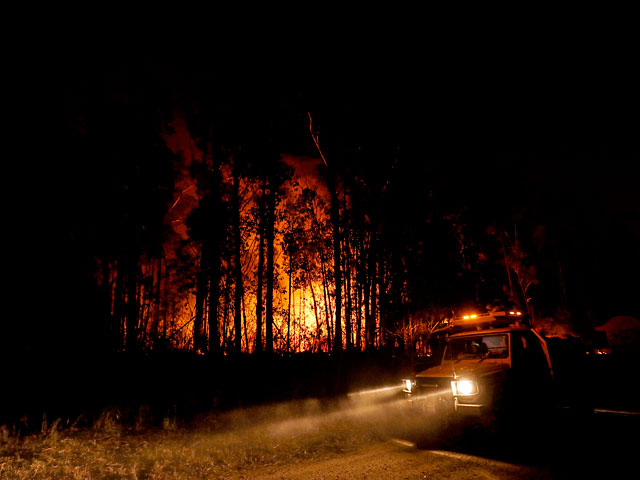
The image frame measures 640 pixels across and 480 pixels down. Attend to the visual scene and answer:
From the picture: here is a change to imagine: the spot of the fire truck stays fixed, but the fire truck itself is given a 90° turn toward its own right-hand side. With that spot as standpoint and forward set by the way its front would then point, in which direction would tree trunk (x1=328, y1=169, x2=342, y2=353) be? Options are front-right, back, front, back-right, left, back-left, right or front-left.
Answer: front

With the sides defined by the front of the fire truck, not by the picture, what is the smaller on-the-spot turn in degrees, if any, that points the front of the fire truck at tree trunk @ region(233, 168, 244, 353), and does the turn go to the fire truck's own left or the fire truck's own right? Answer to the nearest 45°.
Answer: approximately 90° to the fire truck's own right

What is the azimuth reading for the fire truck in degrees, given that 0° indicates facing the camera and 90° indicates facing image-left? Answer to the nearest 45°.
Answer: approximately 45°
